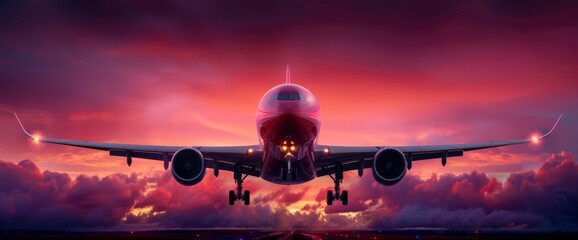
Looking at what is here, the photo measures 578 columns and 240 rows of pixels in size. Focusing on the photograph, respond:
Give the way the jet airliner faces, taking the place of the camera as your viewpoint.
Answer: facing the viewer
